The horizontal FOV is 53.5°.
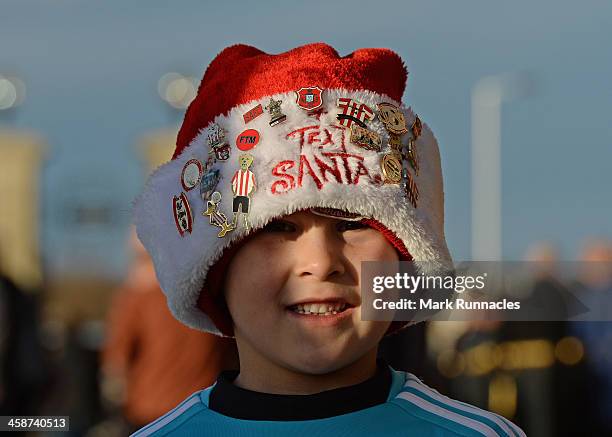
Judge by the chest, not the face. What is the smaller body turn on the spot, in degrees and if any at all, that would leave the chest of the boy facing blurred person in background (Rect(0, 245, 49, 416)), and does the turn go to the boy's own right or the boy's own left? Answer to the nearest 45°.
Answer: approximately 135° to the boy's own right

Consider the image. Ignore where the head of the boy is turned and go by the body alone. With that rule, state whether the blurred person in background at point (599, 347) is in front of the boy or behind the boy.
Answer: behind

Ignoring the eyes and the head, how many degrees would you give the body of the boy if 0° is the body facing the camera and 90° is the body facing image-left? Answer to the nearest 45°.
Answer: approximately 0°

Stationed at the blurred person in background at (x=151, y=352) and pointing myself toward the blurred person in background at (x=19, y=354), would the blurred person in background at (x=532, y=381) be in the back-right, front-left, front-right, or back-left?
back-right

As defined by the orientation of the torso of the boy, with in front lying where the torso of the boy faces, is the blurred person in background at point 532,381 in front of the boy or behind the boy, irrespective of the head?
behind

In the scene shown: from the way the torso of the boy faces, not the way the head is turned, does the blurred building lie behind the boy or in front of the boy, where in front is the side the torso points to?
behind
